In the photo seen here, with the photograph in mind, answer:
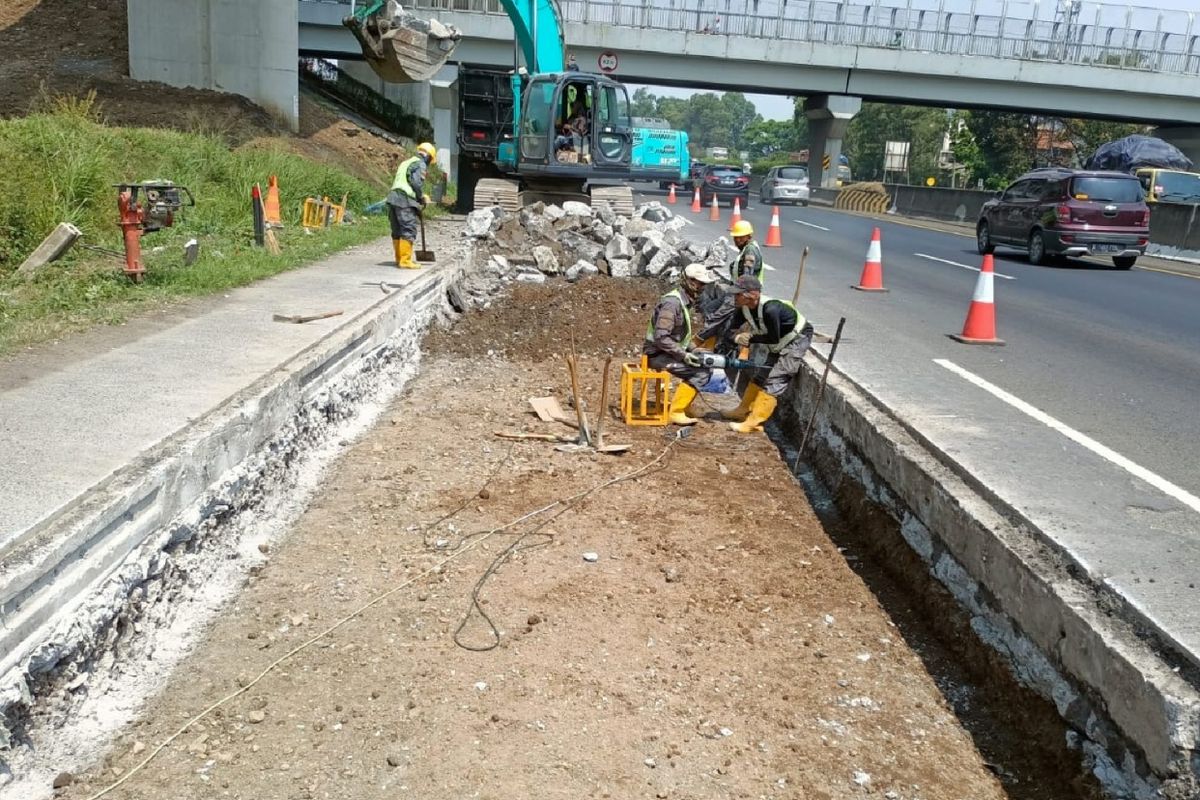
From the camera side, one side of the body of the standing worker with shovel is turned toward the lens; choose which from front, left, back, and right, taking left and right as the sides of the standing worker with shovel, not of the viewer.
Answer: right

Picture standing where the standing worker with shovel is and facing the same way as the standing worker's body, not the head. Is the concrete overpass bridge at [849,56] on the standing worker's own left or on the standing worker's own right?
on the standing worker's own left

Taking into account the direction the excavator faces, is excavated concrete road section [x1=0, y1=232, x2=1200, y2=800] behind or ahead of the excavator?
ahead

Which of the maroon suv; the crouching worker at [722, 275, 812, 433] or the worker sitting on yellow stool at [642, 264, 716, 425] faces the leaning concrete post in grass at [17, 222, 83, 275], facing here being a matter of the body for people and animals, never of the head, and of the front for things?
the crouching worker at [722, 275, 812, 433]

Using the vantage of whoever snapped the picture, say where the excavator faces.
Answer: facing the viewer and to the left of the viewer

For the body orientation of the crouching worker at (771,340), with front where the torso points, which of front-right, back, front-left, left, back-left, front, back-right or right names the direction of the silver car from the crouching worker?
right

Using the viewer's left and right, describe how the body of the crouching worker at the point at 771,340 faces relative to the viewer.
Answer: facing to the left of the viewer

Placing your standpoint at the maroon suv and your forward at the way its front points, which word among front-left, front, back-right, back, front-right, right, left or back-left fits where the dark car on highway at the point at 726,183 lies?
front

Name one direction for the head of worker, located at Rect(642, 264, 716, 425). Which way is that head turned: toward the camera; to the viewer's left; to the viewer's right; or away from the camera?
to the viewer's right

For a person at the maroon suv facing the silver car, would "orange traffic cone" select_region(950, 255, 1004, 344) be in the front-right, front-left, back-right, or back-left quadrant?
back-left

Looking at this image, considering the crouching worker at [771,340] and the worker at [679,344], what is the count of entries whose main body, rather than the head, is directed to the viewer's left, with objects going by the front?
1

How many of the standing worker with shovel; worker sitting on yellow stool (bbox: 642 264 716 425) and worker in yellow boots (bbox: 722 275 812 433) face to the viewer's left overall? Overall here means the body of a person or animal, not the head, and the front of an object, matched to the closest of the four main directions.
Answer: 1

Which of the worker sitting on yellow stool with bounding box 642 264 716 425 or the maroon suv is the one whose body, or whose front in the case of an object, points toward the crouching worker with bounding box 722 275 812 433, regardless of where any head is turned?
the worker sitting on yellow stool with bounding box 642 264 716 425

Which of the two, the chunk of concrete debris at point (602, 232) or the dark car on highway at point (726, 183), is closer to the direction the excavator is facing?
the chunk of concrete debris

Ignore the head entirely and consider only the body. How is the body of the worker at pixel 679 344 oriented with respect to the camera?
to the viewer's right

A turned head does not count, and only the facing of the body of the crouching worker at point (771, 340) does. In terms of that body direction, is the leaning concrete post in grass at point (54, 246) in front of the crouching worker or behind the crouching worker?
in front

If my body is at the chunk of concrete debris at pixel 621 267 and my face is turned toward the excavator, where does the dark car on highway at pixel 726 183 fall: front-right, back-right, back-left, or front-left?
front-right

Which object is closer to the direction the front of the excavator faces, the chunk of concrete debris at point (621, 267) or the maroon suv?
the chunk of concrete debris
